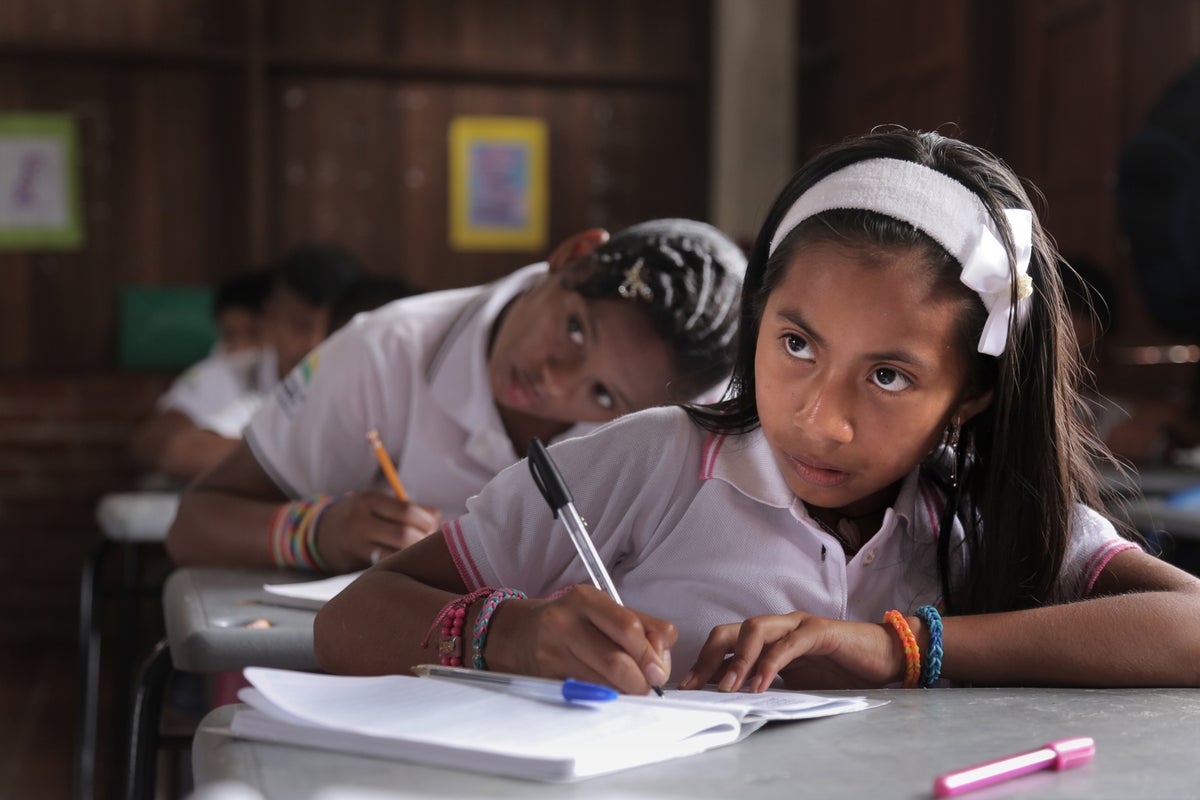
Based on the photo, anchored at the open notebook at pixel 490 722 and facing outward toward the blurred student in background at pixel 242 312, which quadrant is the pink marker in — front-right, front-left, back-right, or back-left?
back-right

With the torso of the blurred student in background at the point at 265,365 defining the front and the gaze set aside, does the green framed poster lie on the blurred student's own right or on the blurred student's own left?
on the blurred student's own right

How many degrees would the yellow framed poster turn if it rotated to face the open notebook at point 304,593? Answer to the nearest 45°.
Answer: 0° — it already faces it

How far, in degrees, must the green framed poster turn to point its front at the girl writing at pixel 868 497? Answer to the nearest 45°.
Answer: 0° — it already faces them

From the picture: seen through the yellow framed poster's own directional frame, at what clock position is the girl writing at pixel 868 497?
The girl writing is roughly at 12 o'clock from the yellow framed poster.

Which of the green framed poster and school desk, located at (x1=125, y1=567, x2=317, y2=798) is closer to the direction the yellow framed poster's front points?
the school desk

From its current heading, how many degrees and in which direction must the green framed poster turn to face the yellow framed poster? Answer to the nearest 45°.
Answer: approximately 90° to its left

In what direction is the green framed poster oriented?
toward the camera

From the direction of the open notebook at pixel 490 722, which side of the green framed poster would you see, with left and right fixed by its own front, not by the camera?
front

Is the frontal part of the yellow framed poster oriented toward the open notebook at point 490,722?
yes

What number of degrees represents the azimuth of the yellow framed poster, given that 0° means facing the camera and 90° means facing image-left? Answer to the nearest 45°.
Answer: approximately 0°

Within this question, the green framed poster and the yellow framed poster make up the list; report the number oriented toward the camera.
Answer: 2
